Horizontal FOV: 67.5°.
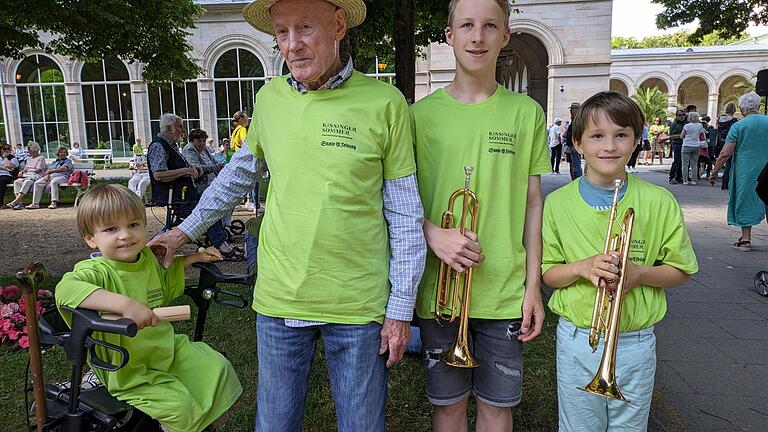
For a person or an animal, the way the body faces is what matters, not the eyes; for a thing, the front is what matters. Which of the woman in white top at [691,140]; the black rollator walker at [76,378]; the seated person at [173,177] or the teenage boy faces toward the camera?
the teenage boy

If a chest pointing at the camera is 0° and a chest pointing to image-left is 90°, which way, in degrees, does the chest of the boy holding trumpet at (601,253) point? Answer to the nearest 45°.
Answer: approximately 0°

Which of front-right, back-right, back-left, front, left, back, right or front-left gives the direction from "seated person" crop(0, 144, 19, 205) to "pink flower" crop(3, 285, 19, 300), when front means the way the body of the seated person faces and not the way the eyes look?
front-left

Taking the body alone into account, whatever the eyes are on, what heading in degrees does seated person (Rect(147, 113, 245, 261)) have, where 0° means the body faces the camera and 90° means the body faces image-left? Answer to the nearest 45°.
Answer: approximately 270°

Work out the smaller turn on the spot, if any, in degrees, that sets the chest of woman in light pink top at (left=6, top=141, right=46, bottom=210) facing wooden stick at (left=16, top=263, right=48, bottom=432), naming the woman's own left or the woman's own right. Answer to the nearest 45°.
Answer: approximately 45° to the woman's own left

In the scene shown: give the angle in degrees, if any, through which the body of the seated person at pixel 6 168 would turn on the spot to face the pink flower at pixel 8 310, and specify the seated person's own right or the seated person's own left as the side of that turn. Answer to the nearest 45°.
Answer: approximately 45° to the seated person's own left

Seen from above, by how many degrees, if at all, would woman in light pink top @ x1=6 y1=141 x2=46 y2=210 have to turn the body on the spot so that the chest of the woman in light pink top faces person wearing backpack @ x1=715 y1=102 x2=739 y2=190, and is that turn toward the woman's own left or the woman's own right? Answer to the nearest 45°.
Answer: approximately 90° to the woman's own left

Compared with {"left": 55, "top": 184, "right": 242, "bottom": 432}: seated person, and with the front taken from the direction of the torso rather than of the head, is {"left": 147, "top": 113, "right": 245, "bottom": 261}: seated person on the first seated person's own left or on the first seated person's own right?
on the first seated person's own left

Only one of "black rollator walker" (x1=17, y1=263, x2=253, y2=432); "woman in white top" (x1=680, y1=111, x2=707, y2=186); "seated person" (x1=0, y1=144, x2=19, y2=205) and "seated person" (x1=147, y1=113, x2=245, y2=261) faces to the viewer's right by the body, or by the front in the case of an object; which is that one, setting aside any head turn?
"seated person" (x1=147, y1=113, x2=245, y2=261)

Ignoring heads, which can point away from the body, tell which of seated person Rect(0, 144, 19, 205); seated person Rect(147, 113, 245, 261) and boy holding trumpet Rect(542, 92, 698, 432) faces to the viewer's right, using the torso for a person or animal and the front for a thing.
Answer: seated person Rect(147, 113, 245, 261)
